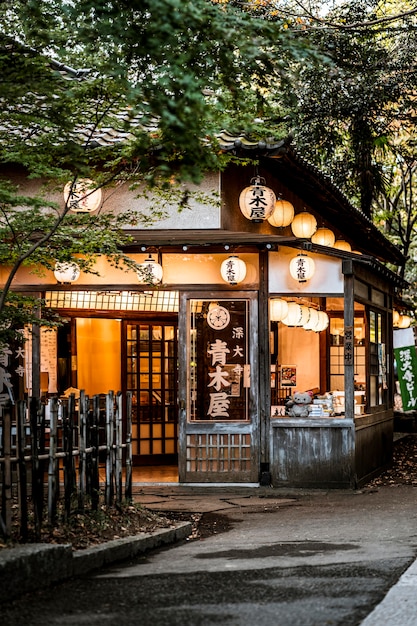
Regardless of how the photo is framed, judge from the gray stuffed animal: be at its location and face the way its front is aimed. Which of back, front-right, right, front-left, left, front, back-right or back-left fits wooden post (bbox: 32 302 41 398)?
right

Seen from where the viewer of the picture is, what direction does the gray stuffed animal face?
facing the viewer

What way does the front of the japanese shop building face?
toward the camera

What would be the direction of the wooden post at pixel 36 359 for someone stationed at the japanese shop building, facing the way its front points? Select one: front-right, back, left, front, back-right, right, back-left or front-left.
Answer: right

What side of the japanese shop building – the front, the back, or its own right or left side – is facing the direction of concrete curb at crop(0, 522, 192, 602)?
front

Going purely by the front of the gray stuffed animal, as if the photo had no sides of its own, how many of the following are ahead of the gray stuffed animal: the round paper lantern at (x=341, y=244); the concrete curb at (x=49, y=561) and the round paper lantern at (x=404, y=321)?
1
